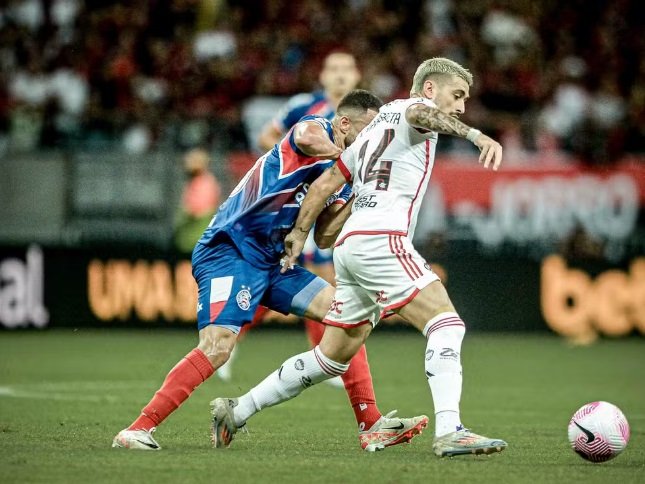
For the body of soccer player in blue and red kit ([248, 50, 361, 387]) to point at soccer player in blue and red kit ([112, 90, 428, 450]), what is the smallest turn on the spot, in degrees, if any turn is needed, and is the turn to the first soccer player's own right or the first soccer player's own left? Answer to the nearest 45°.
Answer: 0° — they already face them

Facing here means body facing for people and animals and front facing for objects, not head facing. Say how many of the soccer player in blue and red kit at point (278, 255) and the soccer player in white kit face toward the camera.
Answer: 0

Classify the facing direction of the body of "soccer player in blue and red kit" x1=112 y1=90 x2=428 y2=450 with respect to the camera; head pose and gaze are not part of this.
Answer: to the viewer's right

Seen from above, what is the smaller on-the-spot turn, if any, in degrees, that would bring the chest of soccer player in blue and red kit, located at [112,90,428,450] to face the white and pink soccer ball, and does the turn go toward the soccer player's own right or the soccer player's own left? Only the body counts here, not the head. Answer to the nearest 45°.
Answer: approximately 45° to the soccer player's own right

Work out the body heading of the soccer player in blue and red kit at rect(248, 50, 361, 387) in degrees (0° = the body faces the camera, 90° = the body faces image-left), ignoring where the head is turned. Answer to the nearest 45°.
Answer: approximately 0°

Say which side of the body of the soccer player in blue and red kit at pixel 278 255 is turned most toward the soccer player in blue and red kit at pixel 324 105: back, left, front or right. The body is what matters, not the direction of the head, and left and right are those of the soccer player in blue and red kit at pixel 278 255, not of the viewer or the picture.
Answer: left

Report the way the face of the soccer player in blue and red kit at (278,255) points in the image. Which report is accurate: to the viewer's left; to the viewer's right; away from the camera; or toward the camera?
to the viewer's right

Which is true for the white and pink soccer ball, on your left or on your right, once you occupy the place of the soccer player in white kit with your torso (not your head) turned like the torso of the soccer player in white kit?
on your right

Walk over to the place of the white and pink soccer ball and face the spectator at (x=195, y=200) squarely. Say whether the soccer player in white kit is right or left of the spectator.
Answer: left

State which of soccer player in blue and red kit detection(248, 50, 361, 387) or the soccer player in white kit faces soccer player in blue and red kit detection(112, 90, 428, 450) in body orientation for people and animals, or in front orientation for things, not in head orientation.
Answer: soccer player in blue and red kit detection(248, 50, 361, 387)

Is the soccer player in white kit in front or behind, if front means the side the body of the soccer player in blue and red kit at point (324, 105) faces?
in front

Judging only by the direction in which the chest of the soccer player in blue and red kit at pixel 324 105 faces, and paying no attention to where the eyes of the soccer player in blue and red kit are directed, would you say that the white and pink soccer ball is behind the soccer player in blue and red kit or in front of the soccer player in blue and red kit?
in front

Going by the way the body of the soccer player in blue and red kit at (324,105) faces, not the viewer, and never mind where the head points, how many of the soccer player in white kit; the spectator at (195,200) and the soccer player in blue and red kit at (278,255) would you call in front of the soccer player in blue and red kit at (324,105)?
2

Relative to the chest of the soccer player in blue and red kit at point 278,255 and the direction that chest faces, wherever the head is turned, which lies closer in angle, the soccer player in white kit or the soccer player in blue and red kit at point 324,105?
the soccer player in white kit

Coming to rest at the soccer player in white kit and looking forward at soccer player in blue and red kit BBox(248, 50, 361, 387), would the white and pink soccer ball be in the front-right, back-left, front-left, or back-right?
back-right

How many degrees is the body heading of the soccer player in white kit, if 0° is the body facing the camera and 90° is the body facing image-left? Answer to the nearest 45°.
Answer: approximately 225°

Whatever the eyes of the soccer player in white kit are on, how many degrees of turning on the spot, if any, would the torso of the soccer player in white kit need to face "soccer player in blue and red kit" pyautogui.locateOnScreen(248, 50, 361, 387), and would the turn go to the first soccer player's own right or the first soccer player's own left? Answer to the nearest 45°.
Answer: approximately 45° to the first soccer player's own left

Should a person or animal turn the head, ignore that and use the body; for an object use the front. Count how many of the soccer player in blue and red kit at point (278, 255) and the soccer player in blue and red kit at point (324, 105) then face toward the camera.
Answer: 1
